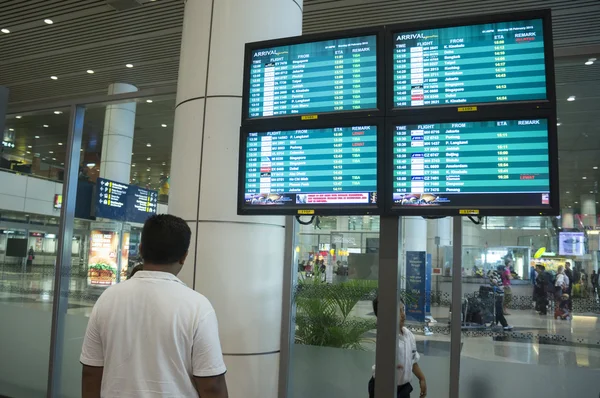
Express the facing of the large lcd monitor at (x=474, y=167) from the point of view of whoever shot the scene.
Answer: facing the viewer

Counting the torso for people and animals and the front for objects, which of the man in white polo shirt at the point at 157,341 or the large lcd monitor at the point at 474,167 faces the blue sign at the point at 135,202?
the man in white polo shirt

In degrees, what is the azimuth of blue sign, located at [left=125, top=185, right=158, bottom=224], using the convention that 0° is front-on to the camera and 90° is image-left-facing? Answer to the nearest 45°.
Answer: approximately 315°

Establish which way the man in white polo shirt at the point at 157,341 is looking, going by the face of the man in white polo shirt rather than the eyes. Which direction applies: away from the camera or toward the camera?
away from the camera

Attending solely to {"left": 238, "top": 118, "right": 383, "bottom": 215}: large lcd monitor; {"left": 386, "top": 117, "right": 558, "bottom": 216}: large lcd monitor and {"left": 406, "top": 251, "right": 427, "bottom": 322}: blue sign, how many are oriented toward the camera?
3

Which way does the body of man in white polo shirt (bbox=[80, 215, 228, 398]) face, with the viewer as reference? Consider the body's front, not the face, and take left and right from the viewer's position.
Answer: facing away from the viewer

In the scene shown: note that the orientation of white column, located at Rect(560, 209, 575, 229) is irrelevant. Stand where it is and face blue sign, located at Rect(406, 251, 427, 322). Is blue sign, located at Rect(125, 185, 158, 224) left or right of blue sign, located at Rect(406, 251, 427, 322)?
right

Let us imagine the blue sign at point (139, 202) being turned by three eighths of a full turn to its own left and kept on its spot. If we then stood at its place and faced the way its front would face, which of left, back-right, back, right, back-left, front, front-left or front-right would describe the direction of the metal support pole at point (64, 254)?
back

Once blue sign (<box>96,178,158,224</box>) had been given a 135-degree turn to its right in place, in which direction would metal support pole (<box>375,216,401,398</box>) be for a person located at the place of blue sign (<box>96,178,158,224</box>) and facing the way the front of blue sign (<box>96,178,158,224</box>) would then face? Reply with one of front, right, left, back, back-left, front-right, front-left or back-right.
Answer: left

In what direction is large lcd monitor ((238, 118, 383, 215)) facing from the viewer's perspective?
toward the camera

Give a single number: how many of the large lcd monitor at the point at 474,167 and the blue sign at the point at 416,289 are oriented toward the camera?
2

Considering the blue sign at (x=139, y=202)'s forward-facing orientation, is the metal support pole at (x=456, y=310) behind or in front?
in front
